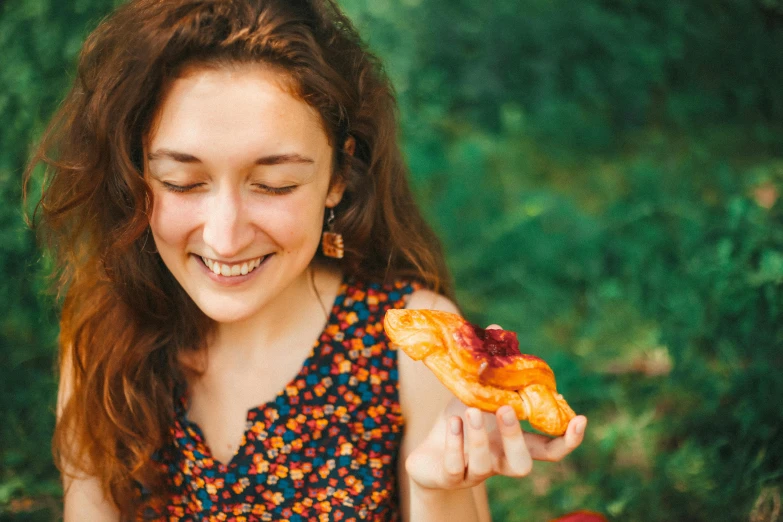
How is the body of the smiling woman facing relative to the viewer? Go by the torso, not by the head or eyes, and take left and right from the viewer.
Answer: facing the viewer
